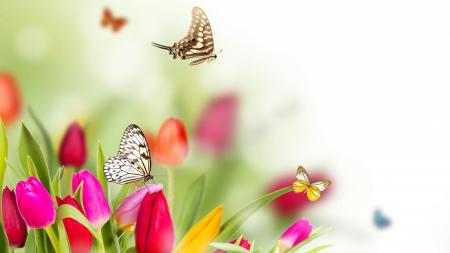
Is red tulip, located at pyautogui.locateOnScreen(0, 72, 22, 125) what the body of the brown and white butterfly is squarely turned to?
yes

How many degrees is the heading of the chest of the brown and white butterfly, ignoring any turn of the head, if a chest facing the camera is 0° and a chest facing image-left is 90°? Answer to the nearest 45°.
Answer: approximately 90°
